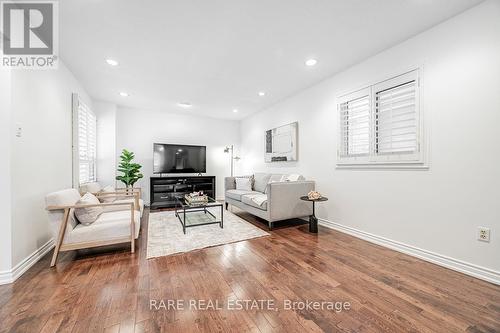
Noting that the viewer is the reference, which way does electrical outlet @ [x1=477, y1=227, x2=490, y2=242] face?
facing the viewer and to the left of the viewer

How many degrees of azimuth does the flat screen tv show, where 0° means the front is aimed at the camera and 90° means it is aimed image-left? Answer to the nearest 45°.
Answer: approximately 0°

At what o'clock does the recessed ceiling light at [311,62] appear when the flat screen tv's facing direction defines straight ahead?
The recessed ceiling light is roughly at 11 o'clock from the flat screen tv.

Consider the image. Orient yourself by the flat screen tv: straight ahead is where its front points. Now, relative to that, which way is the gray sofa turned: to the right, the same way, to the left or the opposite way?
to the right

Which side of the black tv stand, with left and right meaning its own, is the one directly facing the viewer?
front

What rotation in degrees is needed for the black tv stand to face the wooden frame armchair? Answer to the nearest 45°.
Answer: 0° — it already faces it

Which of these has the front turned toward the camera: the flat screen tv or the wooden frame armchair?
the flat screen tv

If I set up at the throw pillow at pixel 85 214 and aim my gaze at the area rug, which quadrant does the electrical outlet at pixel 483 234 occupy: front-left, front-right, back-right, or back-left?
front-right

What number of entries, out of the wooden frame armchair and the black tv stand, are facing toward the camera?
1

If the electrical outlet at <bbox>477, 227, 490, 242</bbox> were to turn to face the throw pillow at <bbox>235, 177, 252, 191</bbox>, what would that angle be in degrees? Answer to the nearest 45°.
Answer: approximately 45° to its right

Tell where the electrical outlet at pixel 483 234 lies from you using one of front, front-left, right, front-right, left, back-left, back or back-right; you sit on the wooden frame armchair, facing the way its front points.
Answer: front-right

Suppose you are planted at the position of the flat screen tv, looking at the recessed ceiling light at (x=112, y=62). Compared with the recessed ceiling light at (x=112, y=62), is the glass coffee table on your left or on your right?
left

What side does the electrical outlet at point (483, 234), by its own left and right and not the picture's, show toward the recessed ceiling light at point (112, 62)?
front

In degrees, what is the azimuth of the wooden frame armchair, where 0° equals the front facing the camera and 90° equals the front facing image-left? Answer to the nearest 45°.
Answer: approximately 270°
